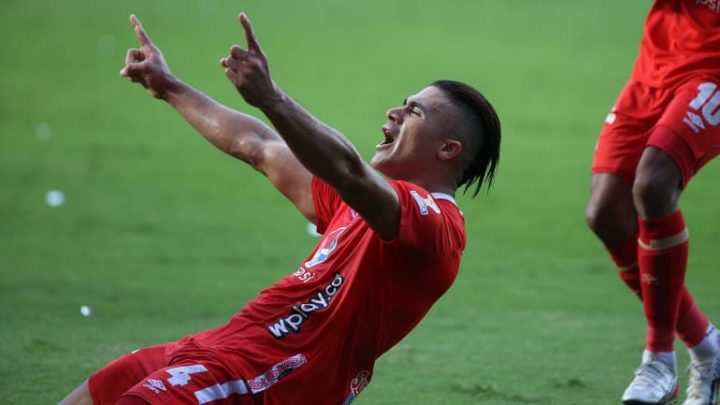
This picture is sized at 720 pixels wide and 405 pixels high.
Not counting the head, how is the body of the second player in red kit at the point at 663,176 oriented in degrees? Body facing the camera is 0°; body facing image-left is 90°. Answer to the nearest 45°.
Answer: approximately 45°

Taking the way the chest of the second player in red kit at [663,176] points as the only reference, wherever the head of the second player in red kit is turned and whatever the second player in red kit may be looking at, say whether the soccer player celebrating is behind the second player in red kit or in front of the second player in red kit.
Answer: in front
